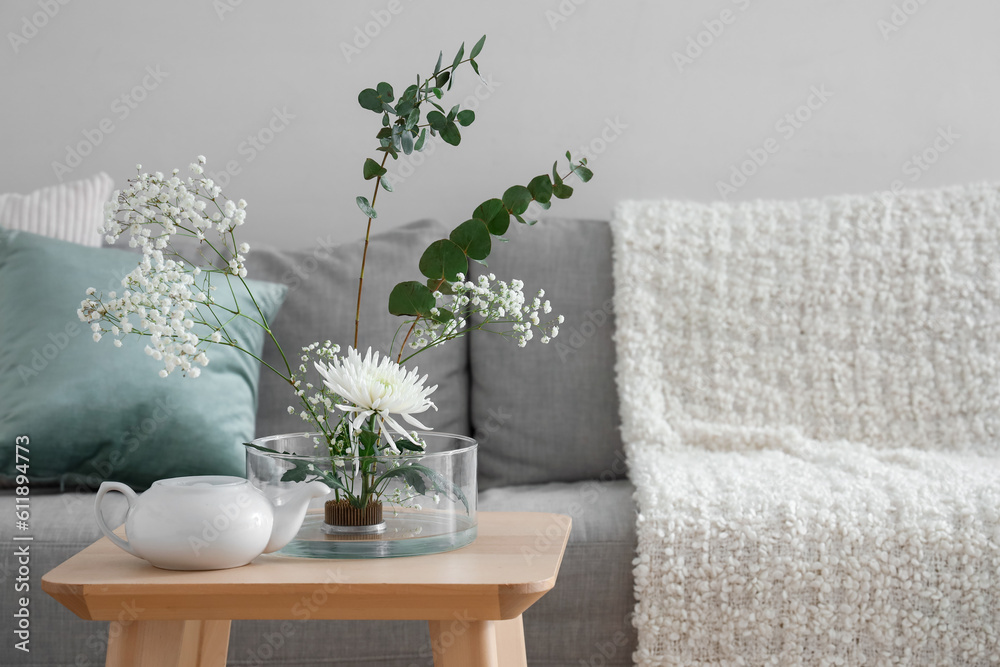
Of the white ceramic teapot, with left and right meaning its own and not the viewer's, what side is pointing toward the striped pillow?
left

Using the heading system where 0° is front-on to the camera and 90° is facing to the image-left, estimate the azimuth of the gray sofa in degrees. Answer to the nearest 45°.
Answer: approximately 0°

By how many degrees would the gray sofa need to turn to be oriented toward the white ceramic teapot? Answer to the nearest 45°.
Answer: approximately 45° to its right

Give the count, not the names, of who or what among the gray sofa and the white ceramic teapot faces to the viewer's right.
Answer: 1

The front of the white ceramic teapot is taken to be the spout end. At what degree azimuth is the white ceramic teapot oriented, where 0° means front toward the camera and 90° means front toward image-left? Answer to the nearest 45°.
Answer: approximately 270°

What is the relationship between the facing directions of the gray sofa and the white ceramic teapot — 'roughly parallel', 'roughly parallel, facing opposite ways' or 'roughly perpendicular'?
roughly perpendicular
